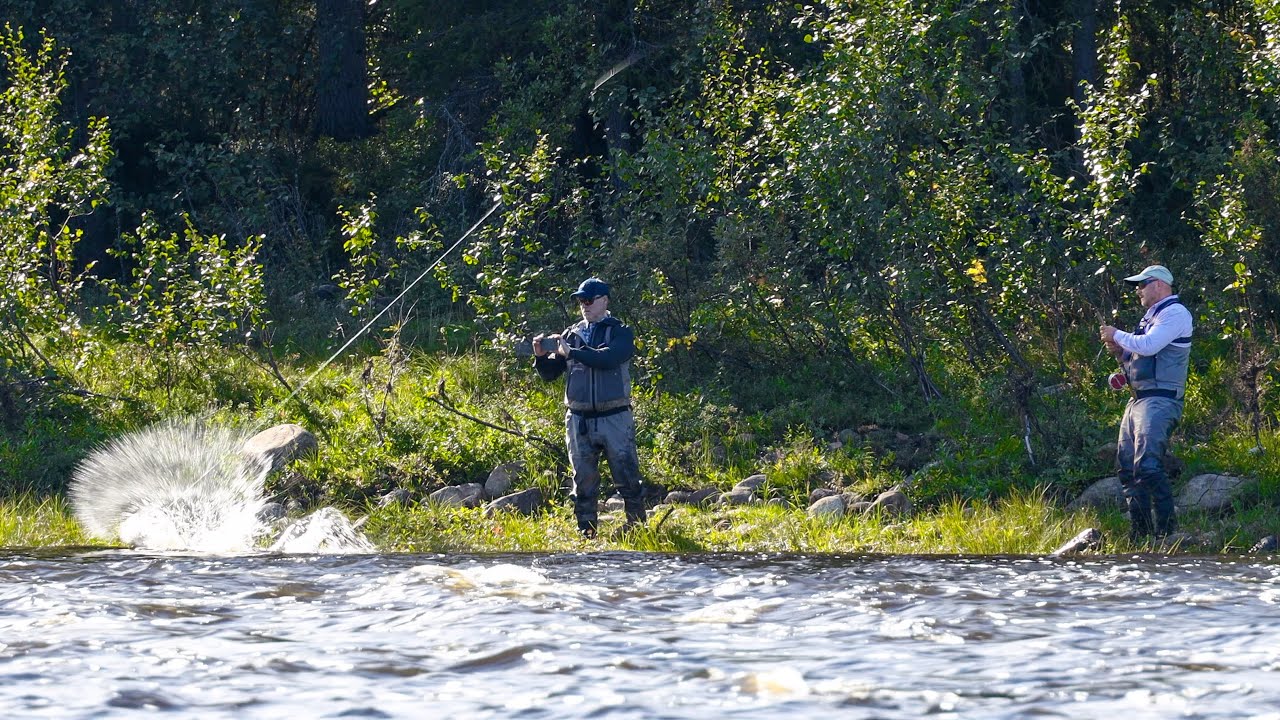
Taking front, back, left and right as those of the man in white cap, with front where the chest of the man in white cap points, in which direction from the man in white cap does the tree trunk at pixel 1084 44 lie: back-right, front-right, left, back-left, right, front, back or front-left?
right

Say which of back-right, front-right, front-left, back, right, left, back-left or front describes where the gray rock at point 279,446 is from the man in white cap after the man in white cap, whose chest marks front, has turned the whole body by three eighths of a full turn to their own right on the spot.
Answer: back-left

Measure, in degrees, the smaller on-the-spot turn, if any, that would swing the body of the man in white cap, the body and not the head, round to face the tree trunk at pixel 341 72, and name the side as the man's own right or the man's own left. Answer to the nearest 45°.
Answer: approximately 45° to the man's own right

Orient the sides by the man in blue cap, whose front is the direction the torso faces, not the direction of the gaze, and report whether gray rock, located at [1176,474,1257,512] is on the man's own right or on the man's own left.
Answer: on the man's own left

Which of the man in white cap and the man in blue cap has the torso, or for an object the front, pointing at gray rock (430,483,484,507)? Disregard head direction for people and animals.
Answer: the man in white cap

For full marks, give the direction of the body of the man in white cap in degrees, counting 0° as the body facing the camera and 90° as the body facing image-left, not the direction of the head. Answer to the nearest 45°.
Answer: approximately 90°

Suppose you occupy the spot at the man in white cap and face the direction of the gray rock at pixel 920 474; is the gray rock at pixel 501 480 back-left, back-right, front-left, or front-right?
front-left

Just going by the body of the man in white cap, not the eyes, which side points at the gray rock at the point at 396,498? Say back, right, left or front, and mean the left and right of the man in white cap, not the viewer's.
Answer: front

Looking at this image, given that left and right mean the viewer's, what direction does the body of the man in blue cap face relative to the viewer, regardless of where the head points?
facing the viewer and to the left of the viewer

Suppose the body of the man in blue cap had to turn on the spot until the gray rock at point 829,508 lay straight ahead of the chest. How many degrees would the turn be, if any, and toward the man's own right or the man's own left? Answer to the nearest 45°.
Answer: approximately 135° to the man's own left

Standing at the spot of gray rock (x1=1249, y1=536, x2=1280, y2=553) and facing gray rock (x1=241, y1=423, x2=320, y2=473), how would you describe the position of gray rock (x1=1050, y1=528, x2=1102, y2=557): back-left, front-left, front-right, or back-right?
front-left

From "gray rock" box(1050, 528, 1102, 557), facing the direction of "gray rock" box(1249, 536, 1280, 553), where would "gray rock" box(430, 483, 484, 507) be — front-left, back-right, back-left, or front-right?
back-left

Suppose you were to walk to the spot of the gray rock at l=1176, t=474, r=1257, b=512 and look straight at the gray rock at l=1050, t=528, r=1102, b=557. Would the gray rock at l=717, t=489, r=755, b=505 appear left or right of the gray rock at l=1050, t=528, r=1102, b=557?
right

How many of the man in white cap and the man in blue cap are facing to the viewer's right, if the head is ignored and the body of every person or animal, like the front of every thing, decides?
0

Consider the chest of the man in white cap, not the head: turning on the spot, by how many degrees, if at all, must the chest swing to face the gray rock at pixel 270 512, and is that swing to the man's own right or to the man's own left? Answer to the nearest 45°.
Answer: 0° — they already face it

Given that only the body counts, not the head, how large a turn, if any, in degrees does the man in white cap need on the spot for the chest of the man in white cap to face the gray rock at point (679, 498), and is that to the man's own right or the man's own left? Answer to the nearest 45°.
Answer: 0° — they already face it

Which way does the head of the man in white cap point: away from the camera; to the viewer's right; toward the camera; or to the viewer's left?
to the viewer's left

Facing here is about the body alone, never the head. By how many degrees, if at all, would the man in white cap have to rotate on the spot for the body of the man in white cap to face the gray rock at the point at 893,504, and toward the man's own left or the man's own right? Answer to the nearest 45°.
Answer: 0° — they already face it

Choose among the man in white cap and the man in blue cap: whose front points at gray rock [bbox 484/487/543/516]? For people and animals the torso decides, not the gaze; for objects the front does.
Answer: the man in white cap
